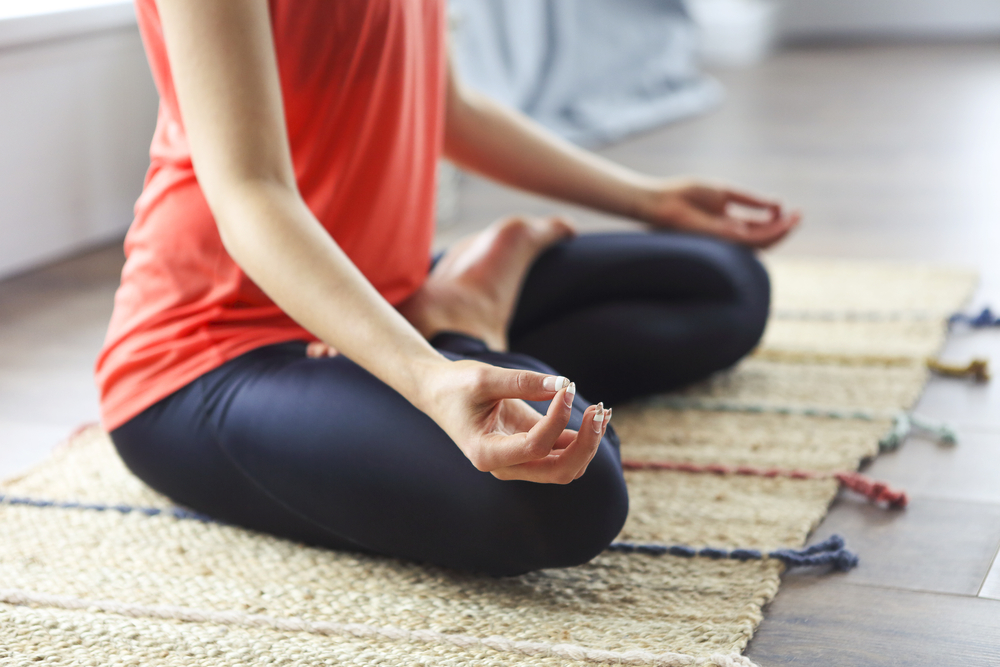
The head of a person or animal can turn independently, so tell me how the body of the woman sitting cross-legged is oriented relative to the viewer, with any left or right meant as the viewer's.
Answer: facing the viewer and to the right of the viewer
